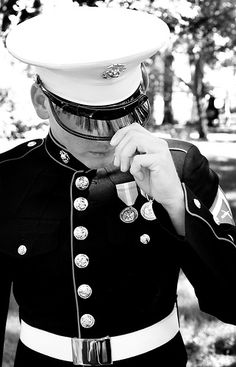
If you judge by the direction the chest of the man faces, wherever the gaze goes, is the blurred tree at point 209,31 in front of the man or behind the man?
behind

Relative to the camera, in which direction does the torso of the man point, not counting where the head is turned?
toward the camera
